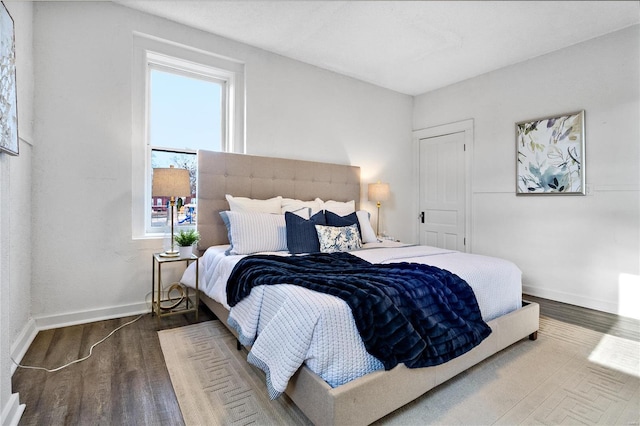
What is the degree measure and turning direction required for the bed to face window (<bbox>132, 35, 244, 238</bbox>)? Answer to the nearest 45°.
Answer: approximately 135° to its right

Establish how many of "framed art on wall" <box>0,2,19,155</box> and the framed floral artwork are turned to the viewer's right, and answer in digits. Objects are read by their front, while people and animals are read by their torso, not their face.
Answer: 1

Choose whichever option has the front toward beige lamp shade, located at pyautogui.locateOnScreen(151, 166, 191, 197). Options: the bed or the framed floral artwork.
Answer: the framed floral artwork

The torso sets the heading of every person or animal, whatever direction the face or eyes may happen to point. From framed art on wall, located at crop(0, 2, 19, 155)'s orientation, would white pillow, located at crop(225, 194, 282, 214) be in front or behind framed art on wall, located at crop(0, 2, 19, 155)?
in front

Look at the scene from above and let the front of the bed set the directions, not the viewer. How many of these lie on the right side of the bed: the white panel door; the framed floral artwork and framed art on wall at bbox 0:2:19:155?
1

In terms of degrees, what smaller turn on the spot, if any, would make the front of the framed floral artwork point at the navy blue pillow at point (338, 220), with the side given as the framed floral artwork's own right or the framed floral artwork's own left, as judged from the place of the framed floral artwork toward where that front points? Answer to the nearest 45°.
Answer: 0° — it already faces it

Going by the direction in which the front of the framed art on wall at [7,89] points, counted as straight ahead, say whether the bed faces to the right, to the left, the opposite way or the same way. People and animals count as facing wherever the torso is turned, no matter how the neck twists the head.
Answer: to the right

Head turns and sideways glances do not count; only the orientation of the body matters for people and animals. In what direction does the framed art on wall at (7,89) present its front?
to the viewer's right

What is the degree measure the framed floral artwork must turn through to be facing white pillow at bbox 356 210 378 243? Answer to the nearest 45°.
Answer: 0° — it already faces it

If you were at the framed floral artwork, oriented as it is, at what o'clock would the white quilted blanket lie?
The white quilted blanket is roughly at 11 o'clock from the framed floral artwork.

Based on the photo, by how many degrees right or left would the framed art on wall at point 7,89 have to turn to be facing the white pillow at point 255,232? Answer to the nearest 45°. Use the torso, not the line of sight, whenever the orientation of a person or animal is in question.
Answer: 0° — it already faces it

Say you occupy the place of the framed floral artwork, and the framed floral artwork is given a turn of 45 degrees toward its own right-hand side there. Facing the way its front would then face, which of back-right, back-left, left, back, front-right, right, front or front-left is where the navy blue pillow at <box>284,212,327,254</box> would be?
front-left

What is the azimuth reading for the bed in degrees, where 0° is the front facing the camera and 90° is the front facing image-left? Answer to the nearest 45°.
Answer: approximately 315°

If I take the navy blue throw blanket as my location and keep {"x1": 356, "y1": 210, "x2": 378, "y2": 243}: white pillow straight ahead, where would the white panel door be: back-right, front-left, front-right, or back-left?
front-right

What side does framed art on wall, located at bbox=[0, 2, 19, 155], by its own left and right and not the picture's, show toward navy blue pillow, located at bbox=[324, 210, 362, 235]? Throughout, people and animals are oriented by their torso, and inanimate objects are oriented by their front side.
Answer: front
